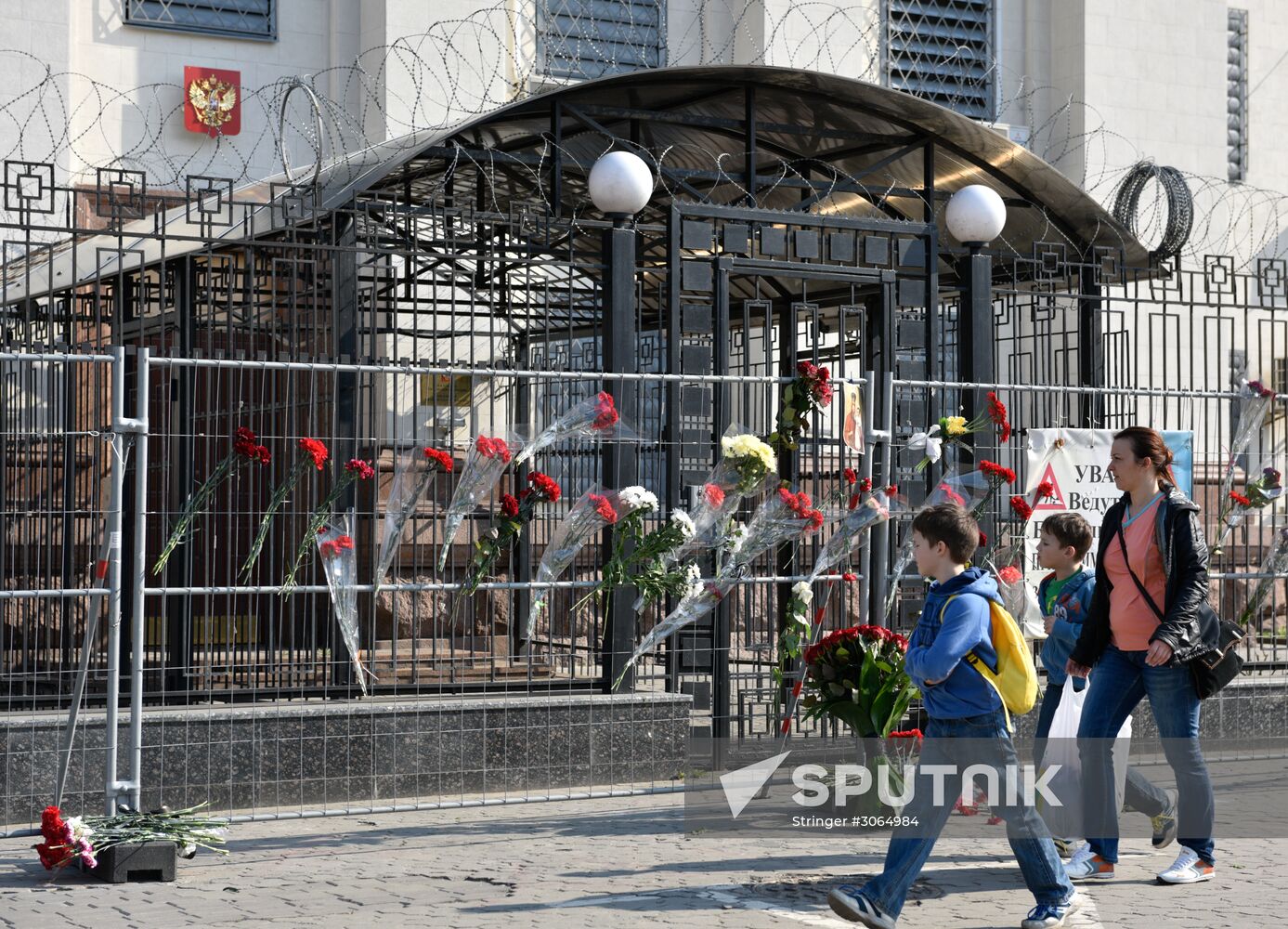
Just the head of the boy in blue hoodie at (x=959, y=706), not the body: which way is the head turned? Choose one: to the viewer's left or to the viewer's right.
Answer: to the viewer's left

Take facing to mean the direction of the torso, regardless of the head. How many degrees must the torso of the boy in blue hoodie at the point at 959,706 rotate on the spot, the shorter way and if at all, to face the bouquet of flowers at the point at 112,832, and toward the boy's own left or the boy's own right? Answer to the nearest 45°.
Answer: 0° — they already face it

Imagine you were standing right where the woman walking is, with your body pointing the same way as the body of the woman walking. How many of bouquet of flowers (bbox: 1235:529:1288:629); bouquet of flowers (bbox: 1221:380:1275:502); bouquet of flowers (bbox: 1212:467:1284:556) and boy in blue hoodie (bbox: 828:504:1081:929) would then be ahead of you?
1

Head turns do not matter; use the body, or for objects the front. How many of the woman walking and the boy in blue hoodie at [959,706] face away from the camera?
0

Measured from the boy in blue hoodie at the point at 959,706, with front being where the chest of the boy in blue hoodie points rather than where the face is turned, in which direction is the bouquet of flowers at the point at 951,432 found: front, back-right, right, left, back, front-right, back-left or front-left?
right

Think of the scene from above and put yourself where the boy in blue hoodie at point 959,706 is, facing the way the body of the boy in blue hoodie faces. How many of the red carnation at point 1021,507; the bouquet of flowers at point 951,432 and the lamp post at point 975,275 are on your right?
3

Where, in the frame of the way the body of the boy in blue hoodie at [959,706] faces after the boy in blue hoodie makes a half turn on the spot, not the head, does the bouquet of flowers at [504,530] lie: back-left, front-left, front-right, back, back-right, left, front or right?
back-left

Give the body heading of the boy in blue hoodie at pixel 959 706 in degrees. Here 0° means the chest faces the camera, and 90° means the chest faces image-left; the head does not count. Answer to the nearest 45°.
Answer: approximately 90°

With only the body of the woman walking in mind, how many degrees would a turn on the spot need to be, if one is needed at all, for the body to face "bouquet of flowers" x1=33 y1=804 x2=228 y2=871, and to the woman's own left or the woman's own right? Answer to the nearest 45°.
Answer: approximately 45° to the woman's own right

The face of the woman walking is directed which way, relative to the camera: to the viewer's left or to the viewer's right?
to the viewer's left

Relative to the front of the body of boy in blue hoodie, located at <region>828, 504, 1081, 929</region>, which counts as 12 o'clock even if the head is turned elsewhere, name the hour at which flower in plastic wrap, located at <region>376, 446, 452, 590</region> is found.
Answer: The flower in plastic wrap is roughly at 1 o'clock from the boy in blue hoodie.

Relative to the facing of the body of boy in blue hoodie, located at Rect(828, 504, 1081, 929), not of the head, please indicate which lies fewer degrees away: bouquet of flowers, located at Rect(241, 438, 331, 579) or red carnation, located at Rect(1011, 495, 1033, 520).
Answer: the bouquet of flowers

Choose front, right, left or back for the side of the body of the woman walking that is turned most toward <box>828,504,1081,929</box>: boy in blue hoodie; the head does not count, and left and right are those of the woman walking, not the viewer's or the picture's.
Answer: front

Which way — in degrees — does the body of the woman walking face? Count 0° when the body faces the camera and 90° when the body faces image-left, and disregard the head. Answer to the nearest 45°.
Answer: approximately 45°

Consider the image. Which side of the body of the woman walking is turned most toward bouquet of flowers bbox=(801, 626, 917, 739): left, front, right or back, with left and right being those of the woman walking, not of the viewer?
right
